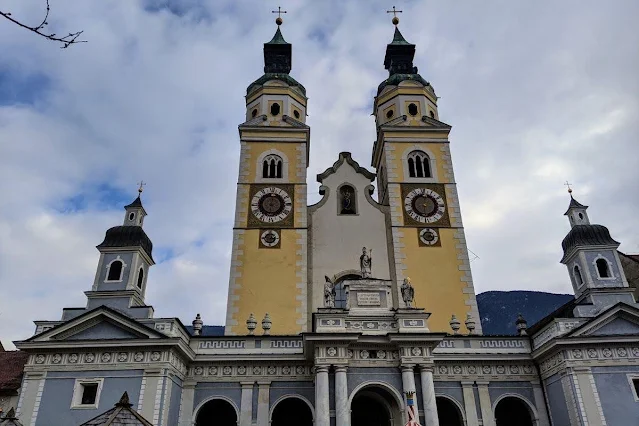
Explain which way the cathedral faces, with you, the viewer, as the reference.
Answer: facing the viewer
